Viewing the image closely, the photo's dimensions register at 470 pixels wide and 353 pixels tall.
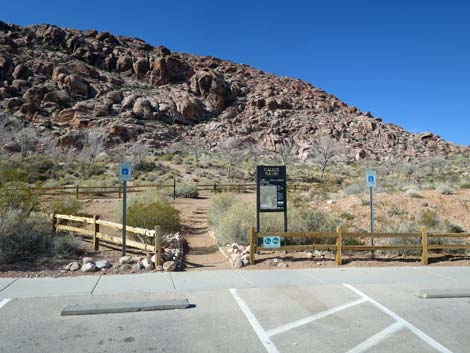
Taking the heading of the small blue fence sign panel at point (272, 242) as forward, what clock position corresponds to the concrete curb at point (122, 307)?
The concrete curb is roughly at 1 o'clock from the small blue fence sign panel.

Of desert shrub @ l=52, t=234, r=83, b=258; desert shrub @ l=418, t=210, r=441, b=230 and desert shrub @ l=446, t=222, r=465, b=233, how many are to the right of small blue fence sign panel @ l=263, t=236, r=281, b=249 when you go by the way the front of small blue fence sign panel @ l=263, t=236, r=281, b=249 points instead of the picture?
1

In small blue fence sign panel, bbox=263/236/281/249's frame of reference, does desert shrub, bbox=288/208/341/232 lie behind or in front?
behind

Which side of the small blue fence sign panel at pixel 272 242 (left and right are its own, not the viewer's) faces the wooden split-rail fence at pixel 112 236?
right

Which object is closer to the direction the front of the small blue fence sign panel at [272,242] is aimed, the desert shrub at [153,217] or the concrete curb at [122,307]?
the concrete curb

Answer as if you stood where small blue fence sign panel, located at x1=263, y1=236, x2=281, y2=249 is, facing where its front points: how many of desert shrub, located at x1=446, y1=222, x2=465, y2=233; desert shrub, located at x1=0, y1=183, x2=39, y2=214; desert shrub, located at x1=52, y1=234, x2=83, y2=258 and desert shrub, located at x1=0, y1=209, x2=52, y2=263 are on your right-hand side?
3

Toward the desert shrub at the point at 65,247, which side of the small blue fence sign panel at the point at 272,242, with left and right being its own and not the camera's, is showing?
right

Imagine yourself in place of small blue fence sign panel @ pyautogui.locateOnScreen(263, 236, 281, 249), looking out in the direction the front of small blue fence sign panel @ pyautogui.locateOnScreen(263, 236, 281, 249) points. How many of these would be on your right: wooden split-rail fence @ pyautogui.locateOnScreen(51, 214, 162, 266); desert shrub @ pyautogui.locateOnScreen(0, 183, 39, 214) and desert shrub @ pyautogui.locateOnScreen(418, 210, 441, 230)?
2

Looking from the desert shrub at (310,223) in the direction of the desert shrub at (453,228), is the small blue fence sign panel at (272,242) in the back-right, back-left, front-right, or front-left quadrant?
back-right

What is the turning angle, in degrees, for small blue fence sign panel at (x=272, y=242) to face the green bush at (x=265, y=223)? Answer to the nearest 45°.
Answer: approximately 180°

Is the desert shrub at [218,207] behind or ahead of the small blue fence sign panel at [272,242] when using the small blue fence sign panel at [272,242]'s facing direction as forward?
behind

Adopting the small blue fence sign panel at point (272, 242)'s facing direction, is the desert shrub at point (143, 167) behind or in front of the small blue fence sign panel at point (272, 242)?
behind

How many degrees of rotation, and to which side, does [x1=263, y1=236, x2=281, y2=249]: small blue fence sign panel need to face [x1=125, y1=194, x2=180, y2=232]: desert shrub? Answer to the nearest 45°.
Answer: approximately 135° to its right

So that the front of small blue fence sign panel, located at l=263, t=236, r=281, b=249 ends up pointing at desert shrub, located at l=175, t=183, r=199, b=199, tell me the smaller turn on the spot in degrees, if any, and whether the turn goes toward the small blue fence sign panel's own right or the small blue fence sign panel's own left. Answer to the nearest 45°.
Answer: approximately 180°

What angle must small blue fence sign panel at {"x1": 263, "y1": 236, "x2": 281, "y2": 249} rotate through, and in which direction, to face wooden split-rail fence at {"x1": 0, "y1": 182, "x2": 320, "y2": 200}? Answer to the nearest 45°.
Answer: approximately 135° to its right

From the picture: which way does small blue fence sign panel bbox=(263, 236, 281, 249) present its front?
toward the camera
